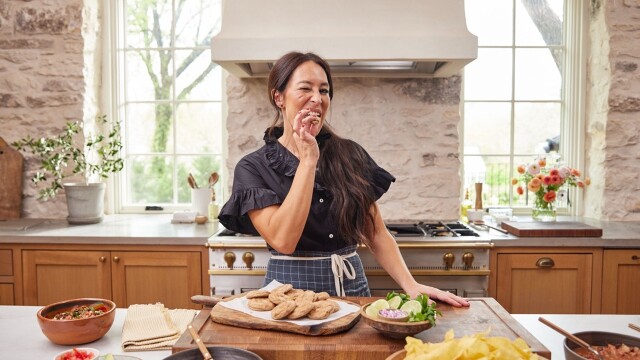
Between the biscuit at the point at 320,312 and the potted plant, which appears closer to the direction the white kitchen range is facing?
the biscuit

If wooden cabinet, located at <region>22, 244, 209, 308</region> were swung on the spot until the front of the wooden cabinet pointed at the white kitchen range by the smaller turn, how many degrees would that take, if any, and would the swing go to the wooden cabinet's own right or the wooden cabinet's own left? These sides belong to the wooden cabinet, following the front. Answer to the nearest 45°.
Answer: approximately 45° to the wooden cabinet's own left

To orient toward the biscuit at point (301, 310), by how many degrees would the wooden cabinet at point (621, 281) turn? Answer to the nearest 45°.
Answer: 0° — it already faces it

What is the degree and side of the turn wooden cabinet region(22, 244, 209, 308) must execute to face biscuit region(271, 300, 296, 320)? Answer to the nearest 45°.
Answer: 0° — it already faces it

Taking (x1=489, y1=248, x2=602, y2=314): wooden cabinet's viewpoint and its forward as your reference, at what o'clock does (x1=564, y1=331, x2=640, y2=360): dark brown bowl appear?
The dark brown bowl is roughly at 12 o'clock from the wooden cabinet.

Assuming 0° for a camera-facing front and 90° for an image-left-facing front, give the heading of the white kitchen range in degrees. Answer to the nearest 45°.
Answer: approximately 0°
